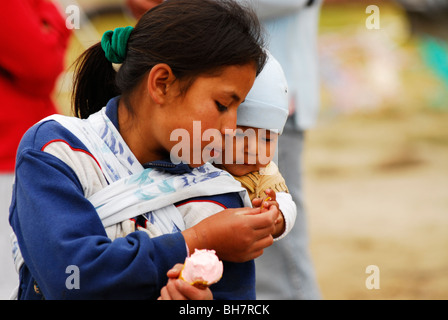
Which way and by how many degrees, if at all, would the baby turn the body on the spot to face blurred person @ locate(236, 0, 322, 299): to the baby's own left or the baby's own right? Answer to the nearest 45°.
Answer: approximately 135° to the baby's own right

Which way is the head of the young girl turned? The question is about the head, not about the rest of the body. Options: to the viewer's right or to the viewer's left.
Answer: to the viewer's right

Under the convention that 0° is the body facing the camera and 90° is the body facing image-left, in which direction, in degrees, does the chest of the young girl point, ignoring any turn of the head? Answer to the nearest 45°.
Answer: approximately 315°

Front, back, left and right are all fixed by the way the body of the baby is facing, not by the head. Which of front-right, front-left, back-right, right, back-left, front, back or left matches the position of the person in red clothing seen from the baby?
right

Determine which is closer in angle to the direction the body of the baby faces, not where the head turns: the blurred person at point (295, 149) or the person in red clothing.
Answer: the person in red clothing

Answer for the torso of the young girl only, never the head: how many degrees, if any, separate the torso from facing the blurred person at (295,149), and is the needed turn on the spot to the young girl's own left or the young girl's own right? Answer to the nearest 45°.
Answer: approximately 90° to the young girl's own left
